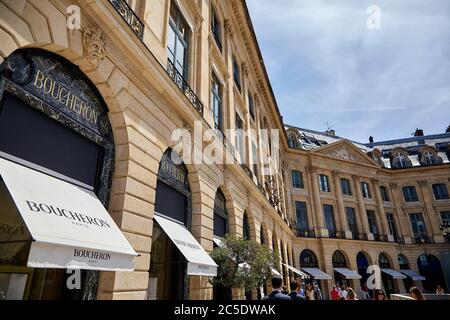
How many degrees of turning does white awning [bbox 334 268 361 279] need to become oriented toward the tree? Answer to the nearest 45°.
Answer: approximately 45° to its right

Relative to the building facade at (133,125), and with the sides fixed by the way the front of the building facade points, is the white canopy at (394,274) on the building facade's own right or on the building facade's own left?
on the building facade's own left

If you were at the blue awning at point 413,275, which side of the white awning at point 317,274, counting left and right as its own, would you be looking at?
left

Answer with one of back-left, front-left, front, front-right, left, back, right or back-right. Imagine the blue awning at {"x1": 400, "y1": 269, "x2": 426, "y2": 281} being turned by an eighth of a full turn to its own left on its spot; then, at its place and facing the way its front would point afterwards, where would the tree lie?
right

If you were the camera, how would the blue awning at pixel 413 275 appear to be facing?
facing the viewer and to the right of the viewer

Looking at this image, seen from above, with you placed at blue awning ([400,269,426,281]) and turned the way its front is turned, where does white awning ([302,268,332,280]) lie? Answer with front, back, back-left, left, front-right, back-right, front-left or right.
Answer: right

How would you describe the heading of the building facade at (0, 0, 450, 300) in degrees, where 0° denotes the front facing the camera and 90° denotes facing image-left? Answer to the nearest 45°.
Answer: approximately 315°

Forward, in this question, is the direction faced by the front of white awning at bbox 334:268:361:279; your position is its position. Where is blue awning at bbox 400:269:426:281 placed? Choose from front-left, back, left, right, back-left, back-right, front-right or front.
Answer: left

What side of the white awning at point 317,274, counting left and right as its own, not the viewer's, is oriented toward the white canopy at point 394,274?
left

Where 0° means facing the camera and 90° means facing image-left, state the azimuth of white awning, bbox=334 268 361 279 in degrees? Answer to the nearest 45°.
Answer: approximately 315°
